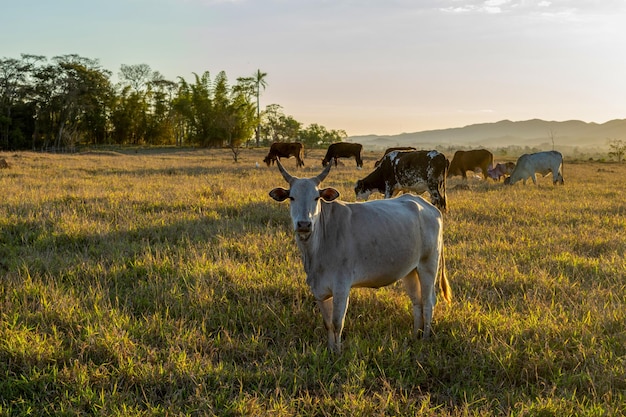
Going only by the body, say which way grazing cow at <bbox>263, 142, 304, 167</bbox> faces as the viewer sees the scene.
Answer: to the viewer's left

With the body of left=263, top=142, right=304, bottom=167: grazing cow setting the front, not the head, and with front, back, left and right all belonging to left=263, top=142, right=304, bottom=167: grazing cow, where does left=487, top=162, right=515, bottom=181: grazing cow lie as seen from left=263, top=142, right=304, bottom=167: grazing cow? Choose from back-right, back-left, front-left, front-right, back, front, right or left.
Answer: back-left

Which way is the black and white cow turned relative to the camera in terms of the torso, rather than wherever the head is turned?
to the viewer's left

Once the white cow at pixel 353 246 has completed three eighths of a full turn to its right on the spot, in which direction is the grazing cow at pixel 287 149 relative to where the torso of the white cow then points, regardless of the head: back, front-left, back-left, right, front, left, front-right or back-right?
front

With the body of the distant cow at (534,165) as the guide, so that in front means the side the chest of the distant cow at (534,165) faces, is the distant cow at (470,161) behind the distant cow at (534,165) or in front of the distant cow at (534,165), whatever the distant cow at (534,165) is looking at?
in front

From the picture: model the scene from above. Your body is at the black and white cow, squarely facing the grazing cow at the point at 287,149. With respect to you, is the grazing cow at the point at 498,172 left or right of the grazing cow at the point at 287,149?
right

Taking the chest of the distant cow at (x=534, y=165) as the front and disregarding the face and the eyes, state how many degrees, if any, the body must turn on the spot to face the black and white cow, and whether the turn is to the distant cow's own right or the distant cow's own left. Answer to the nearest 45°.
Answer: approximately 90° to the distant cow's own left

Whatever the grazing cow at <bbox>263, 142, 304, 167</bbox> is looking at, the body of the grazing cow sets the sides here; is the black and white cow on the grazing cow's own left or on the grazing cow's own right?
on the grazing cow's own left

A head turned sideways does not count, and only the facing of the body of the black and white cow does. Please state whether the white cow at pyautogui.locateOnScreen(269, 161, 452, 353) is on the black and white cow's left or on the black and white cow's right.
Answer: on the black and white cow's left

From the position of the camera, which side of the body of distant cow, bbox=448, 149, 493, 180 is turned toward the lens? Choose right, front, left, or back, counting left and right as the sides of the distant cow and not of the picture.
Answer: left

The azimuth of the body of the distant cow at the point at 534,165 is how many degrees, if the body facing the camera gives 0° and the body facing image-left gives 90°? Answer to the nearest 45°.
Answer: approximately 90°

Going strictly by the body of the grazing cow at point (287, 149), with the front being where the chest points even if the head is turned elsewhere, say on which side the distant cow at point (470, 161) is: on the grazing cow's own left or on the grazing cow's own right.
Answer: on the grazing cow's own left
